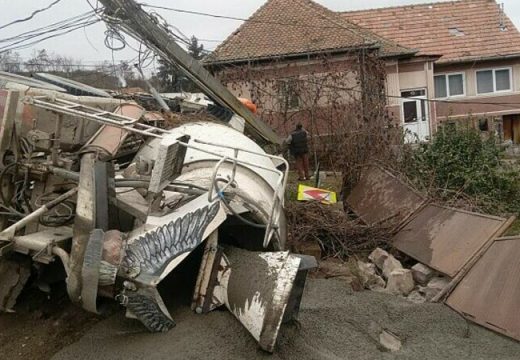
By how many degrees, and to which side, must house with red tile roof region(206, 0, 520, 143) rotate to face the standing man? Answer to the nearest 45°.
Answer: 0° — it already faces them

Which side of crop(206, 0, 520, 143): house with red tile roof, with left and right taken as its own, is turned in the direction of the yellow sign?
front

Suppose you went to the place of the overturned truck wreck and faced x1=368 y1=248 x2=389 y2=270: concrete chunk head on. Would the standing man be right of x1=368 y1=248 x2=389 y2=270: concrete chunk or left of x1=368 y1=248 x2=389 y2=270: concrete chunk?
left

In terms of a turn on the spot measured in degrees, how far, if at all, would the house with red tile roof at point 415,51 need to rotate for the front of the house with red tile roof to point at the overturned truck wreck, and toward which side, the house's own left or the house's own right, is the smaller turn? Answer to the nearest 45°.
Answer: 0° — it already faces it

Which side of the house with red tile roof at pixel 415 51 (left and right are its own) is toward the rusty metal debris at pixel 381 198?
front

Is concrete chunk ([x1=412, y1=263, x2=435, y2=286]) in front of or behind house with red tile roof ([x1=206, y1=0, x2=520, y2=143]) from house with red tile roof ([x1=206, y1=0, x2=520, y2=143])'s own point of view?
in front

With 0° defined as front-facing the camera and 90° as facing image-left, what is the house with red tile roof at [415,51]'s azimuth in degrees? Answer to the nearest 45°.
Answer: approximately 0°

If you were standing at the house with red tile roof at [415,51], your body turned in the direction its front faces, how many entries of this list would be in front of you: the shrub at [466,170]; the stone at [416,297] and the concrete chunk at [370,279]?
3

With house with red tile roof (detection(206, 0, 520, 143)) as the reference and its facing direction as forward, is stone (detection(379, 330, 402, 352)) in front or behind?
in front

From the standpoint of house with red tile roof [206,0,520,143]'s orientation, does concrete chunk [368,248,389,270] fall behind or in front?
in front

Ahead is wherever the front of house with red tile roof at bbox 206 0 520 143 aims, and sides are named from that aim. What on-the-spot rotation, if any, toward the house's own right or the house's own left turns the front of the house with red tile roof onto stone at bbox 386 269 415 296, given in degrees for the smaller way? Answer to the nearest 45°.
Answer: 0° — it already faces it
